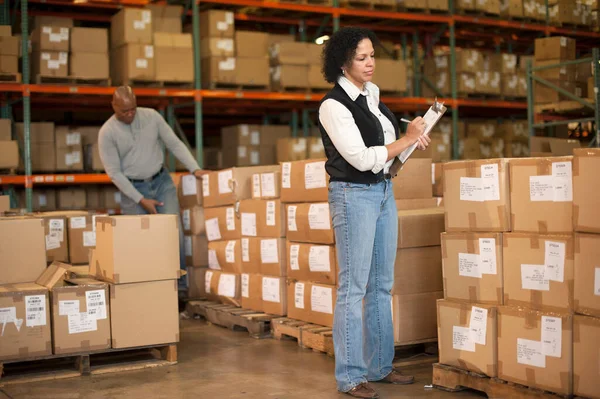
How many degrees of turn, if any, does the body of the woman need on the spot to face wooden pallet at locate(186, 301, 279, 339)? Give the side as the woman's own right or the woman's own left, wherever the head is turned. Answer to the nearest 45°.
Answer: approximately 180°

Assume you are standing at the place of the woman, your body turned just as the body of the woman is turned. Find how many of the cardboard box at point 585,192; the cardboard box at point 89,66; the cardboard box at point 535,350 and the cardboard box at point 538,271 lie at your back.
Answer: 1

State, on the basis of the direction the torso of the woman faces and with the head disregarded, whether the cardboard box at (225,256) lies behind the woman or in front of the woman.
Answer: behind

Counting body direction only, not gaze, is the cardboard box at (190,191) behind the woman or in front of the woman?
behind

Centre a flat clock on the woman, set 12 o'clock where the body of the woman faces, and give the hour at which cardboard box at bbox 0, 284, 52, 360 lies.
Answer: The cardboard box is roughly at 5 o'clock from the woman.

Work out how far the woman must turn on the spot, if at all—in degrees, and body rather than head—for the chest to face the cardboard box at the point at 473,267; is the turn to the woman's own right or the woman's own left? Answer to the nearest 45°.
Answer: approximately 45° to the woman's own left

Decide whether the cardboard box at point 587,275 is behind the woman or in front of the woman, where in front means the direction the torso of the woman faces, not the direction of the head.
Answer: in front

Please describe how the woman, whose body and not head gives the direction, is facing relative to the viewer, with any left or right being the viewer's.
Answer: facing the viewer and to the right of the viewer

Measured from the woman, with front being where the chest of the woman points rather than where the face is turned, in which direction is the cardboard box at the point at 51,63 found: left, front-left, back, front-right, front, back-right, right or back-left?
back

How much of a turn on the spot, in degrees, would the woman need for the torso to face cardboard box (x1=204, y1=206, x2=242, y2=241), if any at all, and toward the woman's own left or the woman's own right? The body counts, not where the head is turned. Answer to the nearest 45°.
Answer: approximately 180°

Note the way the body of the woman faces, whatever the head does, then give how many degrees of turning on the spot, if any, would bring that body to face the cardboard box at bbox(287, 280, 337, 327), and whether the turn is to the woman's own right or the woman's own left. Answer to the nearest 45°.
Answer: approximately 135° to the woman's own left

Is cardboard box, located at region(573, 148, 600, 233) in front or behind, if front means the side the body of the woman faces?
in front

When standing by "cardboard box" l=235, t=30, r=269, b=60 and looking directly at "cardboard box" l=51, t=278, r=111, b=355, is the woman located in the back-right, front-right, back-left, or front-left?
front-left

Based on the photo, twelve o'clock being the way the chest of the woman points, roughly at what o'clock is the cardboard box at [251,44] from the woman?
The cardboard box is roughly at 7 o'clock from the woman.
